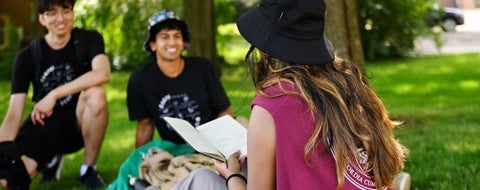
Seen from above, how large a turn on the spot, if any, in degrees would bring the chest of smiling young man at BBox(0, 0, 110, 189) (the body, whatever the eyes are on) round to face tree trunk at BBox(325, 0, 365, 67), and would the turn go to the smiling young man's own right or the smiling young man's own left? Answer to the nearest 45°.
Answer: approximately 90° to the smiling young man's own left

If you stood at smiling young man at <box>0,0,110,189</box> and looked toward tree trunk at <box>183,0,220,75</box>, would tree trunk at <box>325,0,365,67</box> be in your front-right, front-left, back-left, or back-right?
front-right

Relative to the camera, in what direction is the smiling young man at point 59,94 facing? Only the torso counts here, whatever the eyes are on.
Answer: toward the camera

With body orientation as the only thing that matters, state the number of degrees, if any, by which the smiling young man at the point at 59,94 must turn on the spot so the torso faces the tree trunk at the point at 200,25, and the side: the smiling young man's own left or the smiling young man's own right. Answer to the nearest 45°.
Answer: approximately 135° to the smiling young man's own left

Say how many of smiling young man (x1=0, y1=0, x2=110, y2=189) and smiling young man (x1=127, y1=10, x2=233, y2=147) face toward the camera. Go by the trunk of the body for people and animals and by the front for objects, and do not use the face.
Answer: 2

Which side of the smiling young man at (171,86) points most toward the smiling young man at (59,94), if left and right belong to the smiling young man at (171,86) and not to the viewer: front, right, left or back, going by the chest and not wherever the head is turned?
right

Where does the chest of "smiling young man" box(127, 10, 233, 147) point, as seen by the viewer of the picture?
toward the camera

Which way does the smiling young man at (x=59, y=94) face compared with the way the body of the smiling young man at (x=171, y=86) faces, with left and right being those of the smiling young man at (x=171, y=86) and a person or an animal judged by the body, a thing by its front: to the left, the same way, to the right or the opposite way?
the same way

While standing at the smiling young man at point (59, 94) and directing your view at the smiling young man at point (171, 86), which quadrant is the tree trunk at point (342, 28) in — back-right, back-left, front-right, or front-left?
front-left

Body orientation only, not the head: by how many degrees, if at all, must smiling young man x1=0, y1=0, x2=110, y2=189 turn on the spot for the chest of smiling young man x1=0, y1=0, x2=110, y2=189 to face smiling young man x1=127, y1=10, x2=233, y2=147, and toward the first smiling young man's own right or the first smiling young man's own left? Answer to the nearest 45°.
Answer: approximately 45° to the first smiling young man's own left

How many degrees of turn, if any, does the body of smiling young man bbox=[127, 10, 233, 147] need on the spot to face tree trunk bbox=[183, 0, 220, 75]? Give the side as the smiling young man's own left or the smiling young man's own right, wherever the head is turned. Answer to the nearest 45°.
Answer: approximately 180°
